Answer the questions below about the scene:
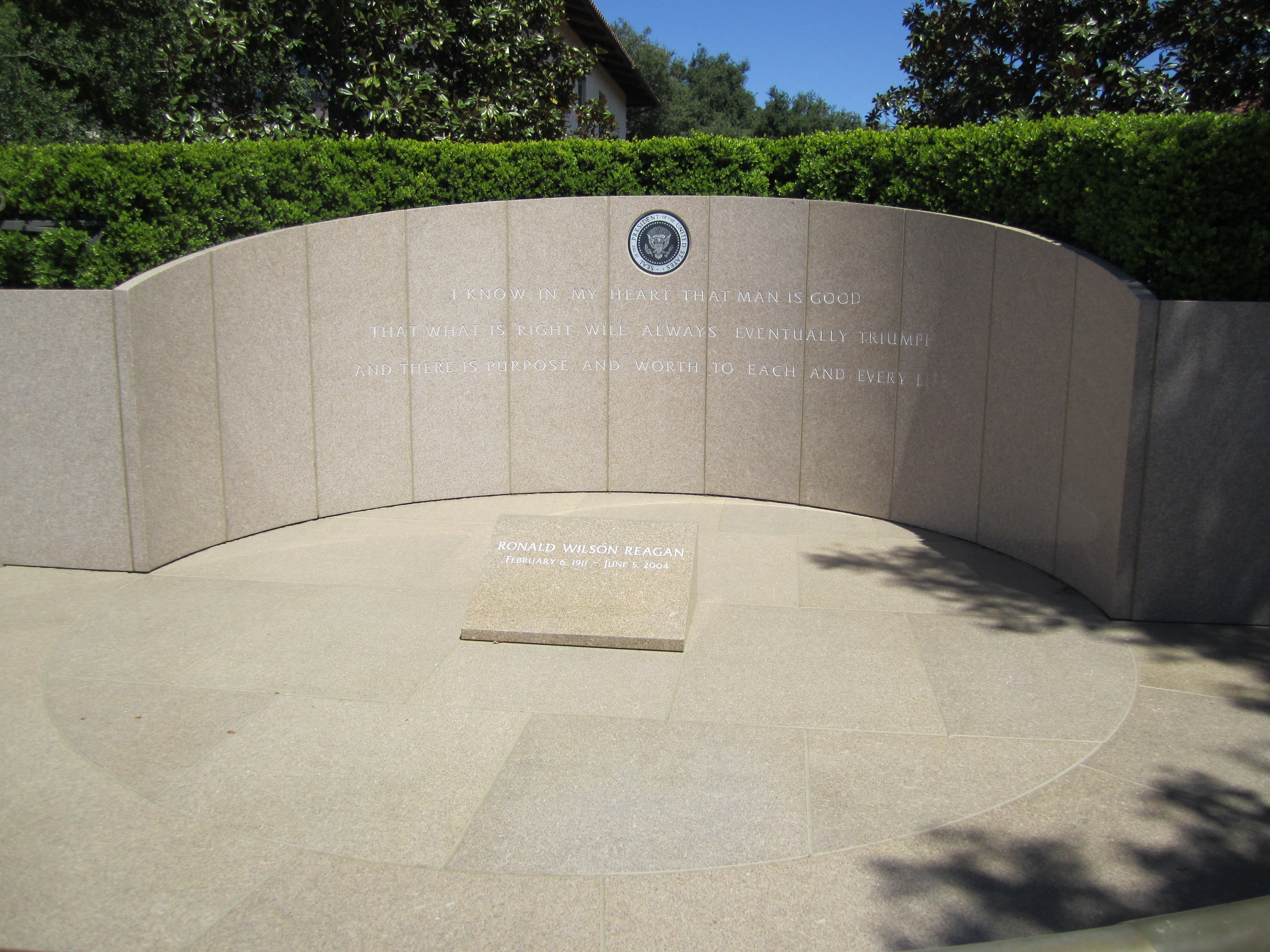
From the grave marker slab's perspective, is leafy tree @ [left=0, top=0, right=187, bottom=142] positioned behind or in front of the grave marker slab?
behind

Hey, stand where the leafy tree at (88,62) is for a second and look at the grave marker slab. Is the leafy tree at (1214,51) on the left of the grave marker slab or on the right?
left

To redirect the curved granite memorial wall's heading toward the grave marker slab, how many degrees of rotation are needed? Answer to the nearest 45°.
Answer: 0° — it already faces it

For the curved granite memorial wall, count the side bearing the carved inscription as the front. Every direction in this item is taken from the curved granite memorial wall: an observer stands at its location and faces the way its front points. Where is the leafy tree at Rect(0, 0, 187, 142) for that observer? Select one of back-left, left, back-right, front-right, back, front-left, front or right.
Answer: back-right

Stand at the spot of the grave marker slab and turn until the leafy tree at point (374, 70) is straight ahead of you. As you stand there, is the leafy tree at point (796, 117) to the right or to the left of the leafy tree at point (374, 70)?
right

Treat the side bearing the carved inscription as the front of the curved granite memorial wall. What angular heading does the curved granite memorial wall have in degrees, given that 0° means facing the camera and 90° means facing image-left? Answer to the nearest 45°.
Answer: approximately 0°

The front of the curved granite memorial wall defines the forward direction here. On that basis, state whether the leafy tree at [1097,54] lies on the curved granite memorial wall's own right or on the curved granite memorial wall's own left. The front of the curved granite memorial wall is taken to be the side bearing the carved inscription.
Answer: on the curved granite memorial wall's own left

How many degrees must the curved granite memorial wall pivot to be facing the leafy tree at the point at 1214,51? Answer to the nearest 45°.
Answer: approximately 135° to its left

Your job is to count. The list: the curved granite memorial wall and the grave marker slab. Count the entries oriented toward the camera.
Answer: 2

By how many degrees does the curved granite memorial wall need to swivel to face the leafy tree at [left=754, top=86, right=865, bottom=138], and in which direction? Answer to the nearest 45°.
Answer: approximately 180°

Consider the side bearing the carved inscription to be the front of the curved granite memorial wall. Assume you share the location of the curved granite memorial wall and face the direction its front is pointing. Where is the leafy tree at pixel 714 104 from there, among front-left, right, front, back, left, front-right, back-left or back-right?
back
